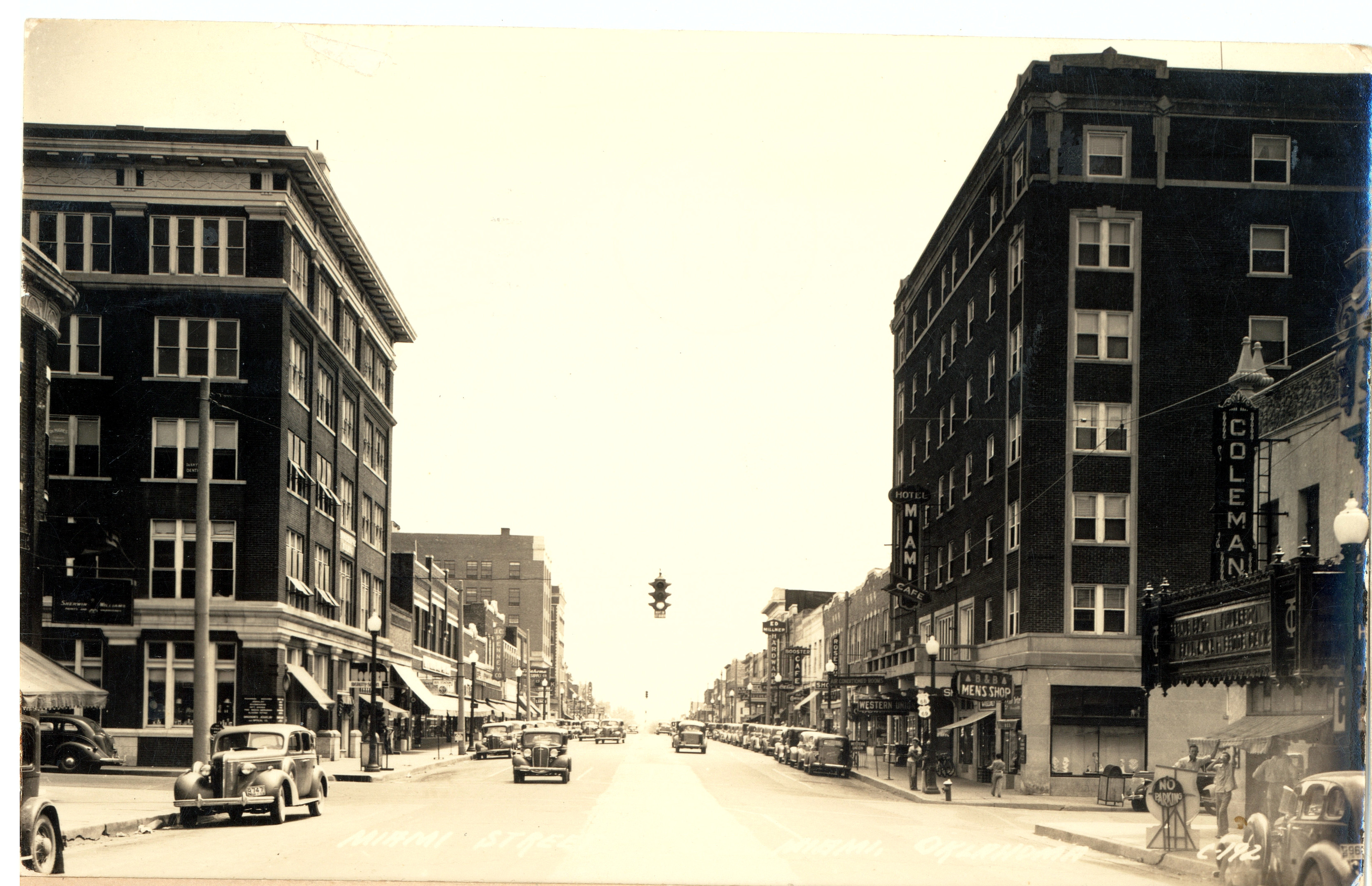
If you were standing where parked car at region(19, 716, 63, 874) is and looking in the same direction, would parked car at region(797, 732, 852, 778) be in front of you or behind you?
behind

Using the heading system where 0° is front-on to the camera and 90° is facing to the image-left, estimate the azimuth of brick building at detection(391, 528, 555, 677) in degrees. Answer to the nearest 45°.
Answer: approximately 270°

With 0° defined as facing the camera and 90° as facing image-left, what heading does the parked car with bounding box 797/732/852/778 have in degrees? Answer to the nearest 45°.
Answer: approximately 225°

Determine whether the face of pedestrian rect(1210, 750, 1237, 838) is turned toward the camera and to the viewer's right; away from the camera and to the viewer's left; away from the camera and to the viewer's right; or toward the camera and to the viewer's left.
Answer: toward the camera and to the viewer's left

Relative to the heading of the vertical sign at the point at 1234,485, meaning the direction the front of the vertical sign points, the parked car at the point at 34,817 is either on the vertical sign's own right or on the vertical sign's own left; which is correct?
on the vertical sign's own right

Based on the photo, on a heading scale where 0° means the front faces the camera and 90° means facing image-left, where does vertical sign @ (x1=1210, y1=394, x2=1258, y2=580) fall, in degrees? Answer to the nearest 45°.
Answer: approximately 0°
